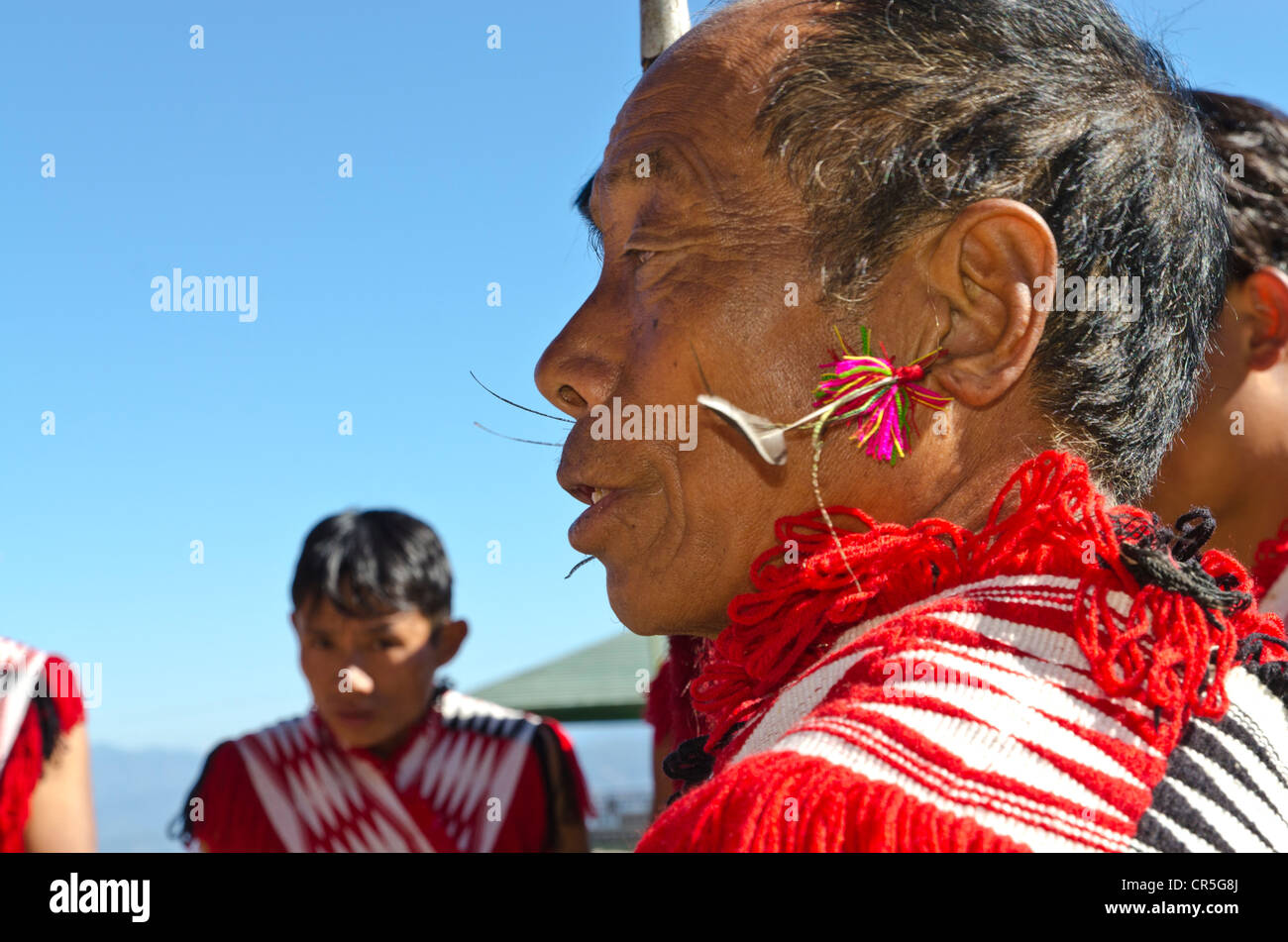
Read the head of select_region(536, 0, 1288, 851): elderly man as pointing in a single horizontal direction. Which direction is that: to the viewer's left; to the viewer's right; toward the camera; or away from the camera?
to the viewer's left

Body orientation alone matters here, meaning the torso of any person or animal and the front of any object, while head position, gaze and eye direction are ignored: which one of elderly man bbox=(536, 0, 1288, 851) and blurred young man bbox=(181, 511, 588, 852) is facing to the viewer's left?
the elderly man

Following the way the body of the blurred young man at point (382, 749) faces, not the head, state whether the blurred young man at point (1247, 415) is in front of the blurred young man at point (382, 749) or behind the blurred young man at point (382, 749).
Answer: in front

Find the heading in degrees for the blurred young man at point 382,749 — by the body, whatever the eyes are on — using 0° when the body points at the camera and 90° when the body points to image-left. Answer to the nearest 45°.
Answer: approximately 0°

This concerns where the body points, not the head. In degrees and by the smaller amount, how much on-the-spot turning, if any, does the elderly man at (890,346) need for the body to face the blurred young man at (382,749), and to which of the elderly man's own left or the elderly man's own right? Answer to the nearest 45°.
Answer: approximately 45° to the elderly man's own right

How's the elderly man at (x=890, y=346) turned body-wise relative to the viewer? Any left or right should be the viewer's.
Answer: facing to the left of the viewer

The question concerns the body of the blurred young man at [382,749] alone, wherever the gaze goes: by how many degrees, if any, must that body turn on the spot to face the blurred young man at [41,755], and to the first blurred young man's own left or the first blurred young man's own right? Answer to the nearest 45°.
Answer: approximately 45° to the first blurred young man's own right

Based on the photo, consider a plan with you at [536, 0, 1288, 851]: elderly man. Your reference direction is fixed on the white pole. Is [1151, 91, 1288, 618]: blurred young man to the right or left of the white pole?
right
